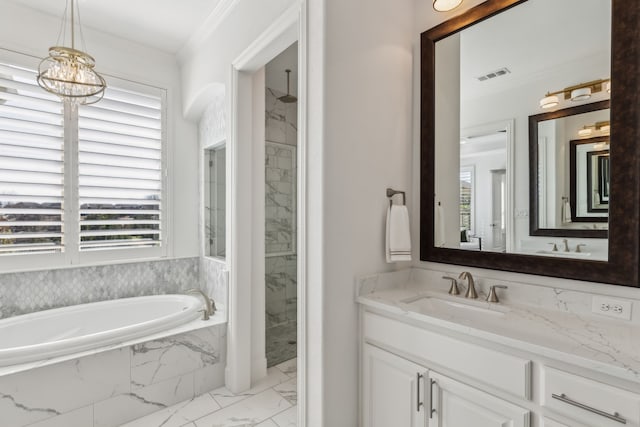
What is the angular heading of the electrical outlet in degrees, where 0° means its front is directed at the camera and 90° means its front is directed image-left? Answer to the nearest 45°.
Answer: approximately 0°

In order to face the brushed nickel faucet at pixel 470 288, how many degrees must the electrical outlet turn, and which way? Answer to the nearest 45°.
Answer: approximately 90° to its right

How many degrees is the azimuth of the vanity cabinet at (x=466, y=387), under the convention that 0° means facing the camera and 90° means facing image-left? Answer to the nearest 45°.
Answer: approximately 45°

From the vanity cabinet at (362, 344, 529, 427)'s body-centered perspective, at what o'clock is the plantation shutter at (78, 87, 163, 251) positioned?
The plantation shutter is roughly at 2 o'clock from the vanity cabinet.

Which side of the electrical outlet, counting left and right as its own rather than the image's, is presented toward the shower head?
right

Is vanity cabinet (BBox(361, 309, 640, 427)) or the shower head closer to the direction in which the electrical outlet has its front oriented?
the vanity cabinet
